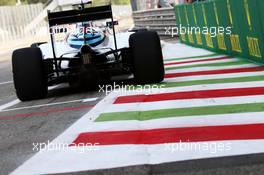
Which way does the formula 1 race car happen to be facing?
away from the camera

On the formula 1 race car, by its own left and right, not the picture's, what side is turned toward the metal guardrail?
front
